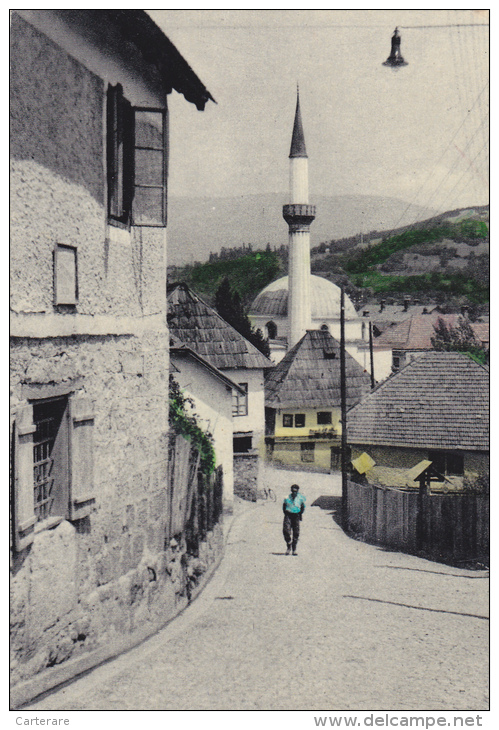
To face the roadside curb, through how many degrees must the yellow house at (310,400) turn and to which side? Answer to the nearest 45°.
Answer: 0° — it already faces it

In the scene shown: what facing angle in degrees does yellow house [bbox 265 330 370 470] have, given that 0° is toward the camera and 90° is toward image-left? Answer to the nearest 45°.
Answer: approximately 0°

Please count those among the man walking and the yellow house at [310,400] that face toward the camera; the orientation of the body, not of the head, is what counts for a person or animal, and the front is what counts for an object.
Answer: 2

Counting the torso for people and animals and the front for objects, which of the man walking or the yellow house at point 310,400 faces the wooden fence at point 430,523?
the yellow house

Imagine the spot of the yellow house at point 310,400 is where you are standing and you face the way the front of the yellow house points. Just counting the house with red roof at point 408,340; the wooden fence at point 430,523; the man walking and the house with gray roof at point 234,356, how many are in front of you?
3

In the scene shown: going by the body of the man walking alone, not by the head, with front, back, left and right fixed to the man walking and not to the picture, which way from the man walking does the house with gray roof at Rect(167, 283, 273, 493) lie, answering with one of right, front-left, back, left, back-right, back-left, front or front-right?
back

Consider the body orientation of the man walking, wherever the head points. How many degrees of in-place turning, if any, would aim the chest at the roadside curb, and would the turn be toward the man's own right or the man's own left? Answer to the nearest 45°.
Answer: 0° — they already face it

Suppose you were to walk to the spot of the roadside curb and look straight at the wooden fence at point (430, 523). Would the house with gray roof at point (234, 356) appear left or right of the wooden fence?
left
